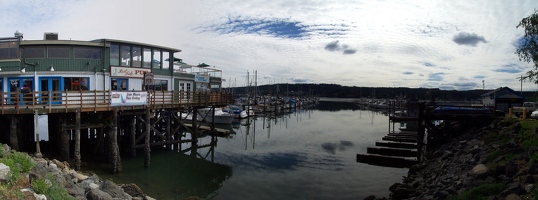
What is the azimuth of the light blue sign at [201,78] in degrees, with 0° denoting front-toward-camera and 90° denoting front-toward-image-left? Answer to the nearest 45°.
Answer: approximately 0°

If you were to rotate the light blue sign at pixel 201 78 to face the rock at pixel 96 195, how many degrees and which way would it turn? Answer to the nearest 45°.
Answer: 0° — it already faces it

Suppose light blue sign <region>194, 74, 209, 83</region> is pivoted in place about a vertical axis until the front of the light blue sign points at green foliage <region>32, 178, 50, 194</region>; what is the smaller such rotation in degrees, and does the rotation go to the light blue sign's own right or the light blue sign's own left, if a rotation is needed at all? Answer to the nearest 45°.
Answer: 0° — it already faces it

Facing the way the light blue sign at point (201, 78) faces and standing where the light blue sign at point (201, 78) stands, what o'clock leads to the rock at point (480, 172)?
The rock is roughly at 11 o'clock from the light blue sign.

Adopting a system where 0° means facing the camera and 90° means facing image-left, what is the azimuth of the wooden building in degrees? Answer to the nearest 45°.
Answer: approximately 315°
